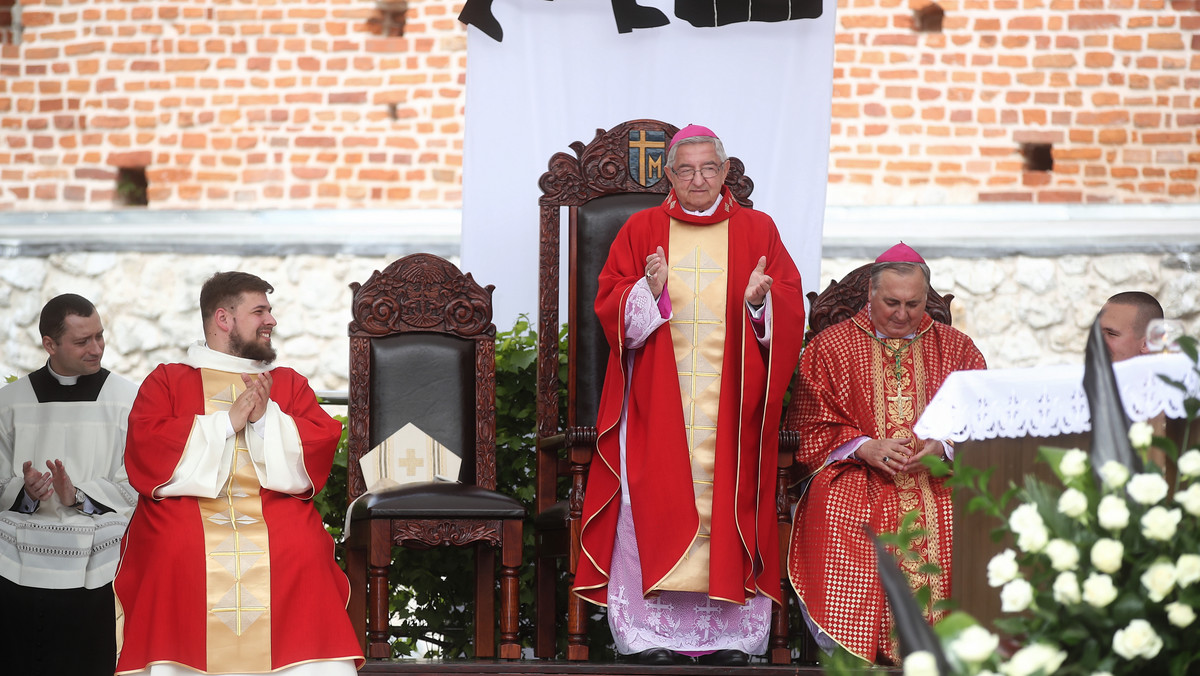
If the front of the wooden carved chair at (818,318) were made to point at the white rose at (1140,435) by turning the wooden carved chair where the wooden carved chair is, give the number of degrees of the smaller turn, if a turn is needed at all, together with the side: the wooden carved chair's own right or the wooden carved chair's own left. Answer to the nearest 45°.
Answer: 0° — it already faces it

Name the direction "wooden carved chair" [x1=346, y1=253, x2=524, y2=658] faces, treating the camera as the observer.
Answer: facing the viewer

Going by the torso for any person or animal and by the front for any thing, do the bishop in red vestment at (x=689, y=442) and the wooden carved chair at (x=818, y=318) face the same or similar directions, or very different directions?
same or similar directions

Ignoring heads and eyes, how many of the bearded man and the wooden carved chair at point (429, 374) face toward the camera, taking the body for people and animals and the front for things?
2

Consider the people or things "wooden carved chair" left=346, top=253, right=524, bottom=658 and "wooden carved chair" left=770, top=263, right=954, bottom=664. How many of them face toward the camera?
2

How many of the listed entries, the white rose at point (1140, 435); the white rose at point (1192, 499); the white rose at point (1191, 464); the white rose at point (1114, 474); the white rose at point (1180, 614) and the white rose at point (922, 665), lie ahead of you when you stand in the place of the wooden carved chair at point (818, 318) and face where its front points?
6

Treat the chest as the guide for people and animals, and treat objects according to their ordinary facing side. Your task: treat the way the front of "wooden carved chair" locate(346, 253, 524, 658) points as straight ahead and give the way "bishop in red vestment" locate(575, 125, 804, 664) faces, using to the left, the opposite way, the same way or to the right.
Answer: the same way

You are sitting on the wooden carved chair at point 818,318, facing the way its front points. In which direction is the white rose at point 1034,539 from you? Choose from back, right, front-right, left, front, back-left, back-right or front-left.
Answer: front

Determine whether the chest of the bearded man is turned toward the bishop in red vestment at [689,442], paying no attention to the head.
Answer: no

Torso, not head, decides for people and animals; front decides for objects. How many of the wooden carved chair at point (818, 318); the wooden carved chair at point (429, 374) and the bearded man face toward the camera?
3

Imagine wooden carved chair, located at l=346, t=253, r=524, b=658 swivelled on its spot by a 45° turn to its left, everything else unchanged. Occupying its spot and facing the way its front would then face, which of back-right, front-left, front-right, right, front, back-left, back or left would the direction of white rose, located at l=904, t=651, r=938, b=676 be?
front-right

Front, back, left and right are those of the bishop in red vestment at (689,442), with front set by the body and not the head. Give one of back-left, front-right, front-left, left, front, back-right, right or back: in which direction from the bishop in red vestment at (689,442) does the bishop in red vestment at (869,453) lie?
left

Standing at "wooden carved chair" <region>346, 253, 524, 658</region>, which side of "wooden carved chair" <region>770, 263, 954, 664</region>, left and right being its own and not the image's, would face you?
right

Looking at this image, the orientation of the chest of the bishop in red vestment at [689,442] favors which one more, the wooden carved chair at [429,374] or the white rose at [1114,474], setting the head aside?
the white rose

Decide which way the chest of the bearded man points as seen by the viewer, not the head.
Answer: toward the camera

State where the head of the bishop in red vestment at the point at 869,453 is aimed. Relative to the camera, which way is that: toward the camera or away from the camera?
toward the camera

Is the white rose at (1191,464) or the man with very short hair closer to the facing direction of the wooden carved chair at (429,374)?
the white rose

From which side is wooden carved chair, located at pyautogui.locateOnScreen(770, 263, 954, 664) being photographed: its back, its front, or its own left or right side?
front
